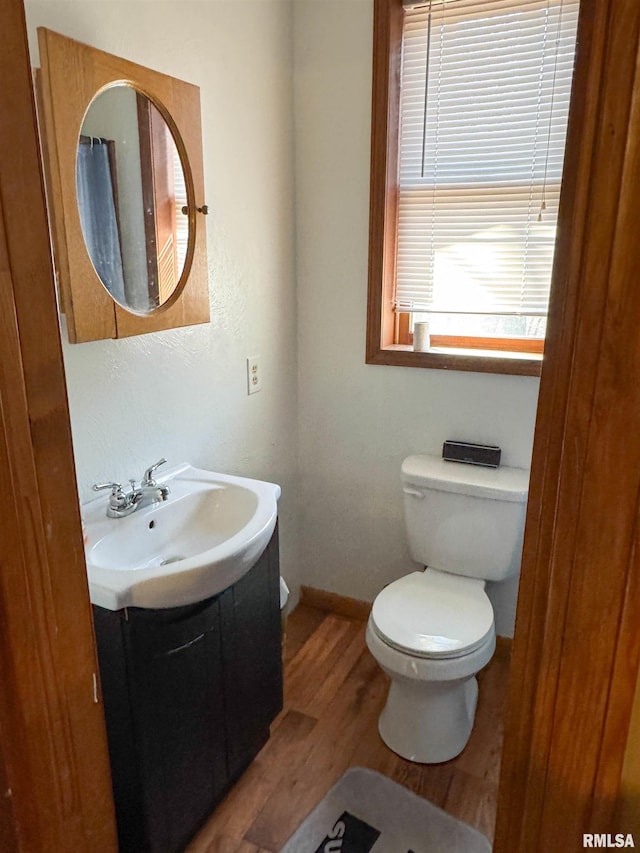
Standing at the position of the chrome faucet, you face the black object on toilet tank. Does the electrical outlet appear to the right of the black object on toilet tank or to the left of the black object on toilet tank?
left

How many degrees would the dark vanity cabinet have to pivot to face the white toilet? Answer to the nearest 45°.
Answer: approximately 45° to its left

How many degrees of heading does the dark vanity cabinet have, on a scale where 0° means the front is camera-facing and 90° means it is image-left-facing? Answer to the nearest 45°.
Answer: approximately 315°

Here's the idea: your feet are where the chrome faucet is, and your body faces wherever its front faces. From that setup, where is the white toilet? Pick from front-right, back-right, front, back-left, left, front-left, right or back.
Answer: front-left

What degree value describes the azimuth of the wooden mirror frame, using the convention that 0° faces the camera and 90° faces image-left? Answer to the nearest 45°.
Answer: approximately 315°

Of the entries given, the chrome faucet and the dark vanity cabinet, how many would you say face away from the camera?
0

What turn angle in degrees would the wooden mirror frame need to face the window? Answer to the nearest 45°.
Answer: approximately 45° to its left

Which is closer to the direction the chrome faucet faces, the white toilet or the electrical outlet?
the white toilet

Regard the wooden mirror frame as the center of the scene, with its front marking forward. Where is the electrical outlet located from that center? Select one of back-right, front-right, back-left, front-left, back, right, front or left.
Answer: left
